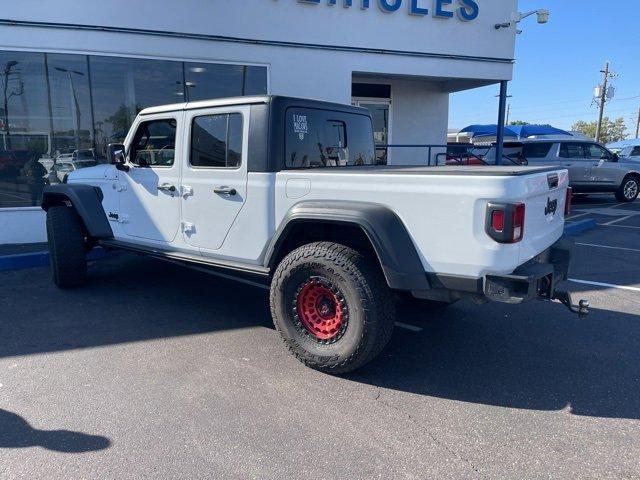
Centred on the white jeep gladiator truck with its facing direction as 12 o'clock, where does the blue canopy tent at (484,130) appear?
The blue canopy tent is roughly at 2 o'clock from the white jeep gladiator truck.

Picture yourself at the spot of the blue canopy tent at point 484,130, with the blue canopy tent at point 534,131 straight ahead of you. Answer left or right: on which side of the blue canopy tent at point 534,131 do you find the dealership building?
right

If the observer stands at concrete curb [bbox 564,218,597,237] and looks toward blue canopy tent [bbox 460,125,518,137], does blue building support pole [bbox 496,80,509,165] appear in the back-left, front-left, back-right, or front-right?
front-left

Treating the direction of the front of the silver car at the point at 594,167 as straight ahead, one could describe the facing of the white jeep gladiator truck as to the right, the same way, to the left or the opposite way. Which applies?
the opposite way

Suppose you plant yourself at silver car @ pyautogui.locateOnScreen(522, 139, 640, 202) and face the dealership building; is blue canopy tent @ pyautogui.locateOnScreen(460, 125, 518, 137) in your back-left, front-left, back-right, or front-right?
back-right

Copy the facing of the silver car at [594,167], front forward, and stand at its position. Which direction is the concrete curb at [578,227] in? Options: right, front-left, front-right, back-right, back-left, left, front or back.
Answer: right

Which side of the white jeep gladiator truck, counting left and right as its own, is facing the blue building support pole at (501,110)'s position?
right

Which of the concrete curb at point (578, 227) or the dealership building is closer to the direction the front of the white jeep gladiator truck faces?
the dealership building

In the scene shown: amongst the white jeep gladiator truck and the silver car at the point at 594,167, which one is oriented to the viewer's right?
the silver car

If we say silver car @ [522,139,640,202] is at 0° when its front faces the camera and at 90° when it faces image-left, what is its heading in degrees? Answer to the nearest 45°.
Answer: approximately 270°

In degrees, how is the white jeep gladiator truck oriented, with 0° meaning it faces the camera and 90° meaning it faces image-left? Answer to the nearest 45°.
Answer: approximately 135°

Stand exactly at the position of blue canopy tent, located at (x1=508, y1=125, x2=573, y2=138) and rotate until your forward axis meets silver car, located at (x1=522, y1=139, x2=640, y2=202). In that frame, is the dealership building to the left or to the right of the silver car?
right

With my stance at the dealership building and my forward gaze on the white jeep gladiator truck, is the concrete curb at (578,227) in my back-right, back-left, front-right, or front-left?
front-left

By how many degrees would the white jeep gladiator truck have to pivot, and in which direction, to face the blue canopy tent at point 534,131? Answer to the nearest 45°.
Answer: approximately 90° to its right

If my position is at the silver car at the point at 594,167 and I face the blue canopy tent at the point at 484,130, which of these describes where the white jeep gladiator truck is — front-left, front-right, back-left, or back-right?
back-left

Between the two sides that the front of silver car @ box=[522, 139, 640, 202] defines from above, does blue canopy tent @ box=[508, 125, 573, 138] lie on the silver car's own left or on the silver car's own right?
on the silver car's own left
